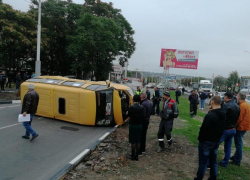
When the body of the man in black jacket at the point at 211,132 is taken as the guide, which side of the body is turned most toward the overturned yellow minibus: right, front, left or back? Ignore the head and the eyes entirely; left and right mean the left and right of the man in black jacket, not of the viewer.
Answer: front

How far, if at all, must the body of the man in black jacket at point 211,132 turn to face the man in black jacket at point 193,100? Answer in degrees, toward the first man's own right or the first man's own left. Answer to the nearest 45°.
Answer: approximately 45° to the first man's own right

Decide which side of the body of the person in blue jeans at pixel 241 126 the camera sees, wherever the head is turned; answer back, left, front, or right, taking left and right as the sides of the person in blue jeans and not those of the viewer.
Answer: left

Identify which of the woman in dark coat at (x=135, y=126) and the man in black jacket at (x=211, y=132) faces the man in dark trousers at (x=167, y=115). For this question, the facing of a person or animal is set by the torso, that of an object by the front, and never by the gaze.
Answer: the man in black jacket

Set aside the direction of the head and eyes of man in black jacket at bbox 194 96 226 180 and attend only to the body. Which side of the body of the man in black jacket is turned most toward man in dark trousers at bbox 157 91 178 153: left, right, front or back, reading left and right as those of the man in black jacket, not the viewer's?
front

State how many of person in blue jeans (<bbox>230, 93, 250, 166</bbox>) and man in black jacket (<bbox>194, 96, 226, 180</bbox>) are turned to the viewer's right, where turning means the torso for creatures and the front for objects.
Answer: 0

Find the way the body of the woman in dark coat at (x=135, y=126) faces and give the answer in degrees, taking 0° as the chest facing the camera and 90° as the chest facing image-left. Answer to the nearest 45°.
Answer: approximately 135°

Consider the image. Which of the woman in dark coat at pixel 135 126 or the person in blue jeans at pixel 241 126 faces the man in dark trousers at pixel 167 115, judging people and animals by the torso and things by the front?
the person in blue jeans

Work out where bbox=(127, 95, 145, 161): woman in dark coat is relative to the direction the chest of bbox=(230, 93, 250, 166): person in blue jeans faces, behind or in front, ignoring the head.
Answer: in front

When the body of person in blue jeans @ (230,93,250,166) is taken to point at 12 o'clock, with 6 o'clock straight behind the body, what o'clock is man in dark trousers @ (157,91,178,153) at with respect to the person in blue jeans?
The man in dark trousers is roughly at 12 o'clock from the person in blue jeans.

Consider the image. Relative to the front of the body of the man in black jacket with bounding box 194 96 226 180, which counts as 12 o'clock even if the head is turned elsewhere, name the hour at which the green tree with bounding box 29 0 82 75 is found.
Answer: The green tree is roughly at 12 o'clock from the man in black jacket.

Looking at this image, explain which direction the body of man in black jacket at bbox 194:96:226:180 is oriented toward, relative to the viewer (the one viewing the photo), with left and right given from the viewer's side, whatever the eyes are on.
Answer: facing away from the viewer and to the left of the viewer
